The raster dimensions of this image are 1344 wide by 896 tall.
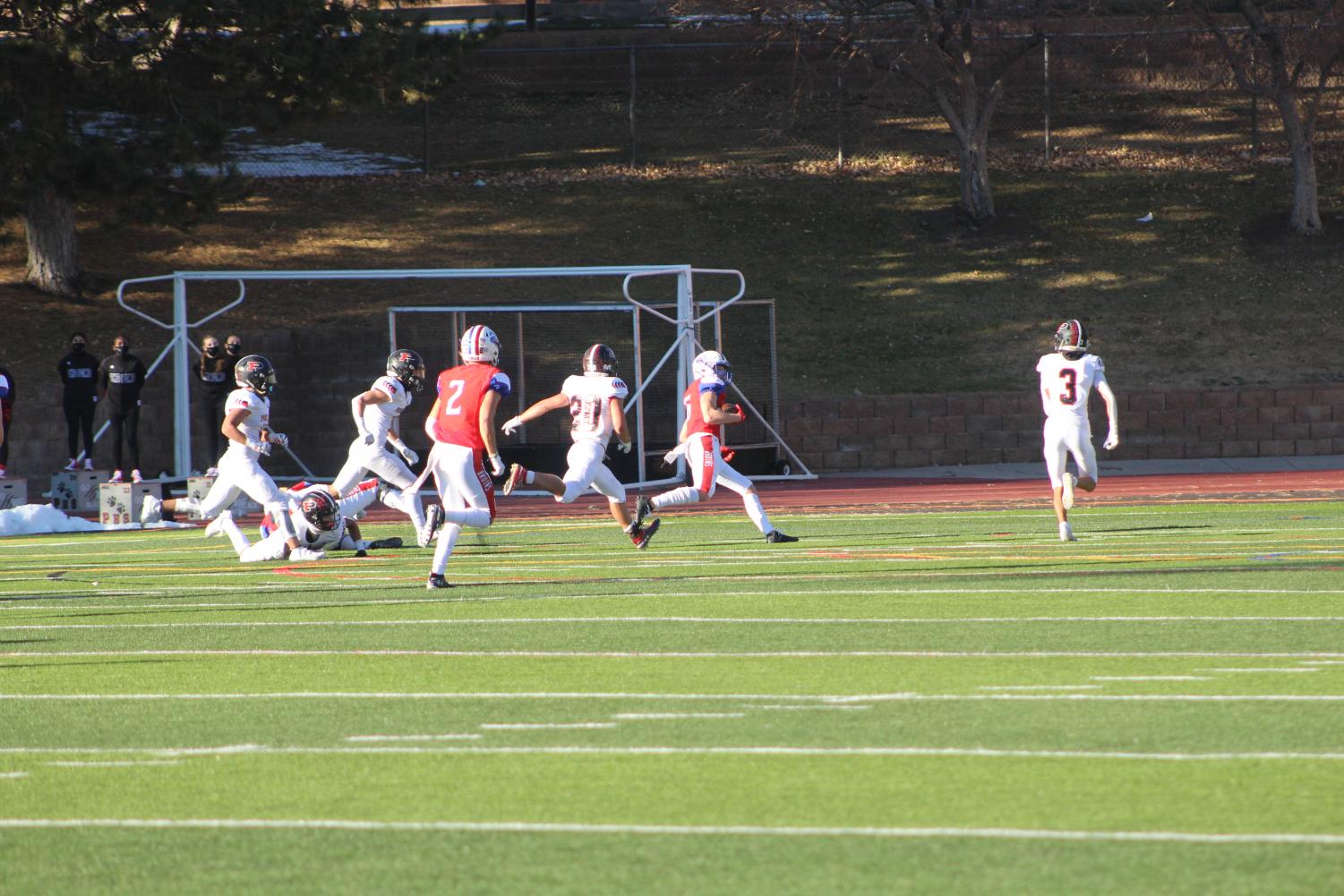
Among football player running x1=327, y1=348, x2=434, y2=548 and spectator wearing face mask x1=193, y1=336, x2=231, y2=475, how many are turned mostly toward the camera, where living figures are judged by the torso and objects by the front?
1

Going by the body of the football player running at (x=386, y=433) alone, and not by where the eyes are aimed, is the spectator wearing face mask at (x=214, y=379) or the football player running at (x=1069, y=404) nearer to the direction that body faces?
the football player running

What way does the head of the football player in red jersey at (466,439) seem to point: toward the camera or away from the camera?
away from the camera

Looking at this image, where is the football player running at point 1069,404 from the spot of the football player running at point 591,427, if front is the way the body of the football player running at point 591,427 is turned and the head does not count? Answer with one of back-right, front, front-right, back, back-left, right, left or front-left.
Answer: front-right

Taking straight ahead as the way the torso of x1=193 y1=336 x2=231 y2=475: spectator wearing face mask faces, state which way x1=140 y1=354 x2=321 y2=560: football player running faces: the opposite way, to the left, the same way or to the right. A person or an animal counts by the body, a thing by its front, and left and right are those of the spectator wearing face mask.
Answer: to the left

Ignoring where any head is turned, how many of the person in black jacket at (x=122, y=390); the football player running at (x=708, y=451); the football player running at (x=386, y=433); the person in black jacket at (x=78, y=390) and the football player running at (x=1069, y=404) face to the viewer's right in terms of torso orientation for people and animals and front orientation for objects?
2

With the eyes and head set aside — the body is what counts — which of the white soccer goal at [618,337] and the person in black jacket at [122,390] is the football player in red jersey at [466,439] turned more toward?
the white soccer goal

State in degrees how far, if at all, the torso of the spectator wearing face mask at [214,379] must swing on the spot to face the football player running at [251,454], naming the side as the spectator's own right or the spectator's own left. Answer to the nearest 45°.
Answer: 0° — they already face them

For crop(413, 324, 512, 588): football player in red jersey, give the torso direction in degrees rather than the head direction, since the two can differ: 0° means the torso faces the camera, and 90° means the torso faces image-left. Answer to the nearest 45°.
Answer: approximately 225°

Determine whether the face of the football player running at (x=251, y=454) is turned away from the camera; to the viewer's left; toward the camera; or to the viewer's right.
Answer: to the viewer's right

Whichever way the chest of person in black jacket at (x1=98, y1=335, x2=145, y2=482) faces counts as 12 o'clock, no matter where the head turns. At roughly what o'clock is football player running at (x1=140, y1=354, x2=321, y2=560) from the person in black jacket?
The football player running is roughly at 12 o'clock from the person in black jacket.

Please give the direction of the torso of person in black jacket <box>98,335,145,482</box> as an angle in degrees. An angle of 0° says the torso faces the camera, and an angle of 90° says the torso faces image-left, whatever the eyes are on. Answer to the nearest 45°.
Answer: approximately 0°

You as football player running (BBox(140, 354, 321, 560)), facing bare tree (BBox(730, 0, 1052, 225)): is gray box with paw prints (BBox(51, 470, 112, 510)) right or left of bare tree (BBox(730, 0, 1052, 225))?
left
